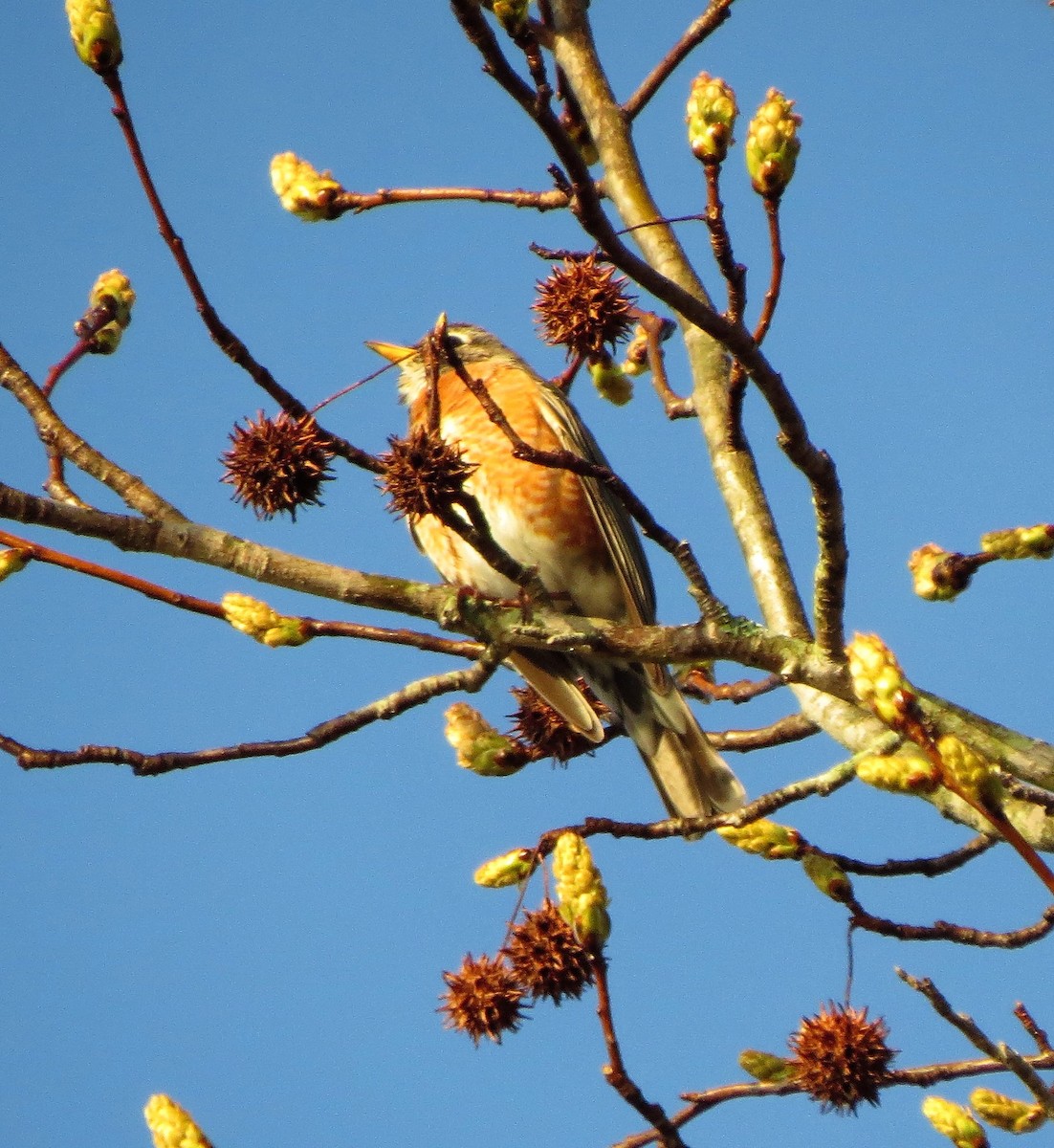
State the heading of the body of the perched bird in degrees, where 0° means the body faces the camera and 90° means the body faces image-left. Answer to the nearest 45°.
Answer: approximately 45°
